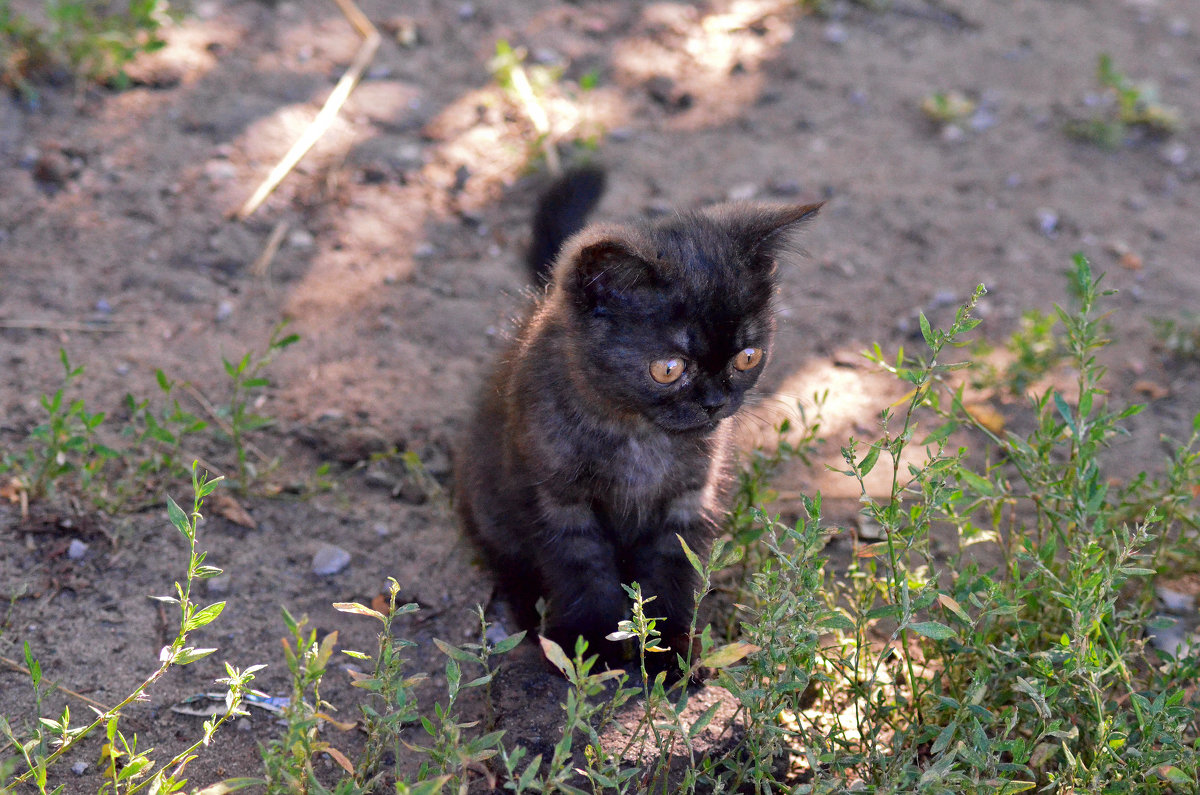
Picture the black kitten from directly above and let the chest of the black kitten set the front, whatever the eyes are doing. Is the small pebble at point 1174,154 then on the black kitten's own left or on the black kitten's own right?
on the black kitten's own left

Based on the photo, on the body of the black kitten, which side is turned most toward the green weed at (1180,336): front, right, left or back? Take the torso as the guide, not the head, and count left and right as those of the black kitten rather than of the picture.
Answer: left

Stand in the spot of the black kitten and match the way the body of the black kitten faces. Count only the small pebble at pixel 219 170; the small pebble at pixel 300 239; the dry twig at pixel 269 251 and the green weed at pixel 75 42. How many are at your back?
4

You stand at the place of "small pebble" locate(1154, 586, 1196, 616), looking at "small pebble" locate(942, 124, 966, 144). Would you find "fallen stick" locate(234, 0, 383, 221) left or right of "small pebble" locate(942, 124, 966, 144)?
left

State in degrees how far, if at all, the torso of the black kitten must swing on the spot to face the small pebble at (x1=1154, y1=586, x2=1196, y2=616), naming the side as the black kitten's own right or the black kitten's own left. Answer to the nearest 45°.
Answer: approximately 45° to the black kitten's own left

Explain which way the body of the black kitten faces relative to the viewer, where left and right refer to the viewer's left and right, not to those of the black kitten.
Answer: facing the viewer and to the right of the viewer

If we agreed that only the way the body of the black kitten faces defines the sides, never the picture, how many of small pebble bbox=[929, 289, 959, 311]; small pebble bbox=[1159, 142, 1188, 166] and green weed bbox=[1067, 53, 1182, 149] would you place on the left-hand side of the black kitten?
3

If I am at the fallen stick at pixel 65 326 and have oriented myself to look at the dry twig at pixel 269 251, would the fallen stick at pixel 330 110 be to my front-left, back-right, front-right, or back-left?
front-left

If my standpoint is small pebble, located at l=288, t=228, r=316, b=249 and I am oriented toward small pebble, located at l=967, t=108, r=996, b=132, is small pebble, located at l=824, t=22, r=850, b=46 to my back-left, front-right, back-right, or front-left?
front-left

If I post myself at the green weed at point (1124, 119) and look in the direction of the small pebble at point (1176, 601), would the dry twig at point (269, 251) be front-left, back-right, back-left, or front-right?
front-right

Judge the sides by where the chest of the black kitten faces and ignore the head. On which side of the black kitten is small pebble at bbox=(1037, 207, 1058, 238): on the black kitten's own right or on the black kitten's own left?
on the black kitten's own left

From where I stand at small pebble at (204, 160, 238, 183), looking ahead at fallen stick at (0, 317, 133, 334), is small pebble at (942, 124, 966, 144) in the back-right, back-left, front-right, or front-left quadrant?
back-left

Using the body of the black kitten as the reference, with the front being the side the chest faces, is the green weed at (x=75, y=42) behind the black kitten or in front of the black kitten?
behind
